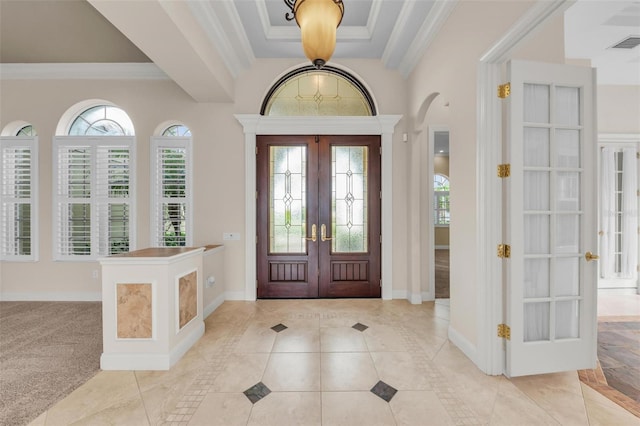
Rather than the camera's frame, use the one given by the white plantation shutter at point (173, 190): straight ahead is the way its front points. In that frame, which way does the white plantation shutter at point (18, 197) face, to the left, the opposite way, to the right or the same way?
the same way

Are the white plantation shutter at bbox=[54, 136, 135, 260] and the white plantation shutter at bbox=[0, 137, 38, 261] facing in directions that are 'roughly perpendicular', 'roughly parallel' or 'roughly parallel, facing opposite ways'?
roughly parallel

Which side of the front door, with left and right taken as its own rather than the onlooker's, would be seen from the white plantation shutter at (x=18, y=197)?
right

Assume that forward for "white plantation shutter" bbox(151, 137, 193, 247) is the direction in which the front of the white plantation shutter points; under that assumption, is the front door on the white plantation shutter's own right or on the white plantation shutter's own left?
on the white plantation shutter's own left

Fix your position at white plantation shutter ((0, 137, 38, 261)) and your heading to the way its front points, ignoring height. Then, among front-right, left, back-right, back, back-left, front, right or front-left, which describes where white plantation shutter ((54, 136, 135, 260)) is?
front-left

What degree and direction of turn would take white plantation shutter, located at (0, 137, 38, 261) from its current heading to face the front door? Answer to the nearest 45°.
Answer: approximately 45° to its left

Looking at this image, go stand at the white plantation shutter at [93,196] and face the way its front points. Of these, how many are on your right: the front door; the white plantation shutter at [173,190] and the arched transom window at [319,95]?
0

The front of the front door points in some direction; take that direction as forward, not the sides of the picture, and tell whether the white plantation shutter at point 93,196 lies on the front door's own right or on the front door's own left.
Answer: on the front door's own right

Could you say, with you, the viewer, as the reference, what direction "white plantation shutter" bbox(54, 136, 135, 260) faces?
facing the viewer

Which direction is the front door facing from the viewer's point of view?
toward the camera

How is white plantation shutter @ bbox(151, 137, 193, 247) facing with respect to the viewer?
toward the camera

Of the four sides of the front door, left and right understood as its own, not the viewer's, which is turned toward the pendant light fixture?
front

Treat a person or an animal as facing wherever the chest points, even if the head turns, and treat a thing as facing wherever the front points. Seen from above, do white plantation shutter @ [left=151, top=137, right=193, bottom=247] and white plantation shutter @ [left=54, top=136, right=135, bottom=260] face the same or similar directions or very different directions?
same or similar directions

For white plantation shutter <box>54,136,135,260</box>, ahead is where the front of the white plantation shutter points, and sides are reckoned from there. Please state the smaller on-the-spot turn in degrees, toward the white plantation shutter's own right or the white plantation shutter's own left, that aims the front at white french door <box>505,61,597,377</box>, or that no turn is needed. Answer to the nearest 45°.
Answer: approximately 45° to the white plantation shutter's own left

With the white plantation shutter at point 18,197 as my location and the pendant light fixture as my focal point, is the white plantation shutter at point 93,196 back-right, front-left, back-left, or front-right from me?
front-left

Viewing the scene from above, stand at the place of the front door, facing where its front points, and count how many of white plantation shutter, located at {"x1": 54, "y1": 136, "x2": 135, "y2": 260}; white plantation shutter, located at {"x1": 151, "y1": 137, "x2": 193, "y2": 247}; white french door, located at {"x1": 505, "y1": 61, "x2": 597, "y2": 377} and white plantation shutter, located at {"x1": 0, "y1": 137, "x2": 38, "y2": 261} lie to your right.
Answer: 3

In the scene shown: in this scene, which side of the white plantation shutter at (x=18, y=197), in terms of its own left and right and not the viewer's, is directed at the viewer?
front
